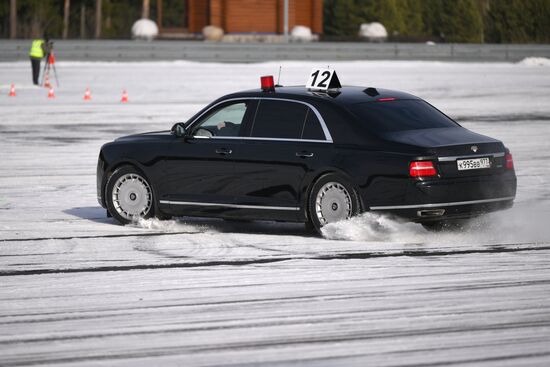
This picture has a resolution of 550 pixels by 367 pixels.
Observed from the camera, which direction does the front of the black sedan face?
facing away from the viewer and to the left of the viewer

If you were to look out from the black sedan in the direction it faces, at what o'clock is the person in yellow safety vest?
The person in yellow safety vest is roughly at 1 o'clock from the black sedan.
